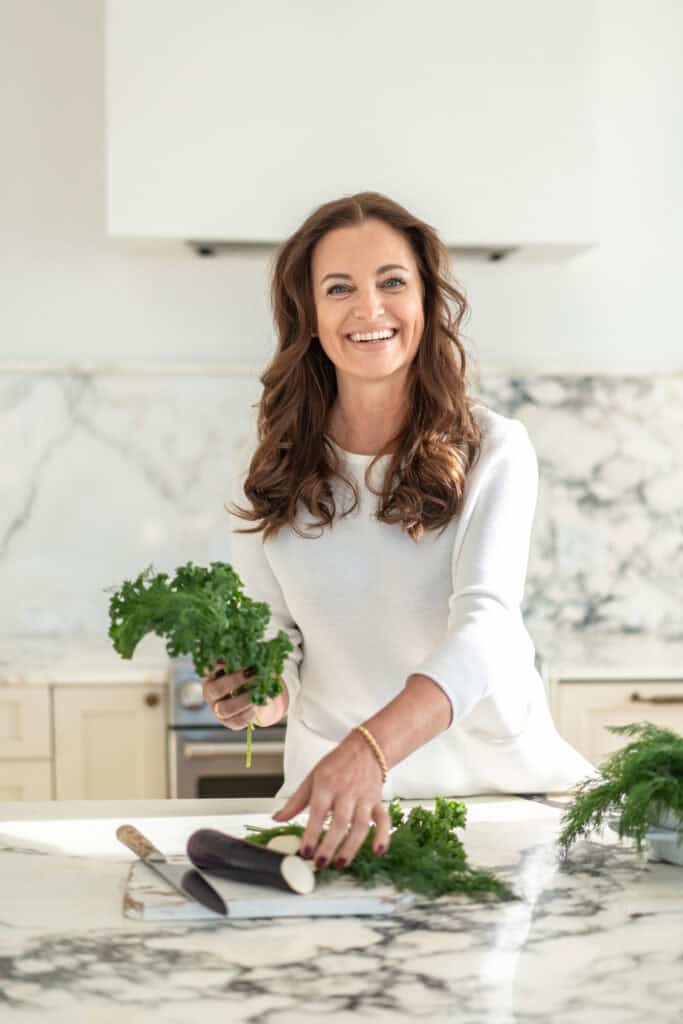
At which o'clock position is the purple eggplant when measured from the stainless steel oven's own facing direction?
The purple eggplant is roughly at 12 o'clock from the stainless steel oven.

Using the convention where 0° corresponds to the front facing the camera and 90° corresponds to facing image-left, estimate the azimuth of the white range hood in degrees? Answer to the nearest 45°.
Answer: approximately 0°
